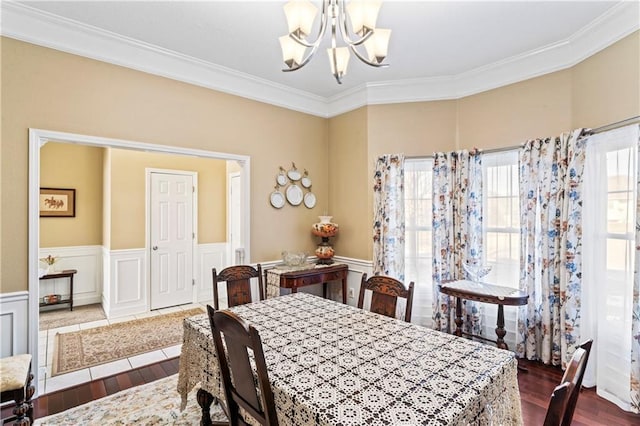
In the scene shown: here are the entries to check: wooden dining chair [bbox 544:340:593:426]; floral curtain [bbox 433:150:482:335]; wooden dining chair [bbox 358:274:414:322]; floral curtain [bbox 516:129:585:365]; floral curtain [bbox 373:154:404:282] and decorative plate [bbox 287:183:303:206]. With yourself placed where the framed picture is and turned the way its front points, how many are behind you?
0

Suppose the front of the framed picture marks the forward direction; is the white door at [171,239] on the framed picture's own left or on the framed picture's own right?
on the framed picture's own left

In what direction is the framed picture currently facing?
toward the camera

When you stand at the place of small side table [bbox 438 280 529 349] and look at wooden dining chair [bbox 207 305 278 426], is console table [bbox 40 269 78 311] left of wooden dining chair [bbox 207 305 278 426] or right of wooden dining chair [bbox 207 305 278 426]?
right

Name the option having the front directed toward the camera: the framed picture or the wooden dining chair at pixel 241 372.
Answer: the framed picture

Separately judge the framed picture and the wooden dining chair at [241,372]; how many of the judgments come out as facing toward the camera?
1

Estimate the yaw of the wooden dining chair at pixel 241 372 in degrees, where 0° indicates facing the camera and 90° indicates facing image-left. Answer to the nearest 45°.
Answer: approximately 225°

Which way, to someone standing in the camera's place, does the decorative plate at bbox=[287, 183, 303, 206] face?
facing the viewer and to the right of the viewer

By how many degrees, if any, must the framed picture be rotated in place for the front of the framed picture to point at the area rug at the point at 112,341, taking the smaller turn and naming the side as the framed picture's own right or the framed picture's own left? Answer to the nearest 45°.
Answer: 0° — it already faces it

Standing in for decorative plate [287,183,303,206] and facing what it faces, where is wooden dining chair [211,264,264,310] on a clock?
The wooden dining chair is roughly at 2 o'clock from the decorative plate.

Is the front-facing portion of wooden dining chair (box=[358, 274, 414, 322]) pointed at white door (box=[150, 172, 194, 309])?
no

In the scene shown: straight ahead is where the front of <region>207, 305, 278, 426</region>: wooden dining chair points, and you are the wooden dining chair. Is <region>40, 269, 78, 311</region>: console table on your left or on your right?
on your left

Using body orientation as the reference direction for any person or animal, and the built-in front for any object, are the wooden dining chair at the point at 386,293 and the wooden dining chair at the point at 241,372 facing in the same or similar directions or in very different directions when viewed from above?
very different directions

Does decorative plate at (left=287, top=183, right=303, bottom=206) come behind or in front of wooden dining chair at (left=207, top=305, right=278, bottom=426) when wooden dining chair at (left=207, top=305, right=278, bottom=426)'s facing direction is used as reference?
in front

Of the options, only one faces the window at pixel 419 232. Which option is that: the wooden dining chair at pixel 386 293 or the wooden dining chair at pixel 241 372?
the wooden dining chair at pixel 241 372
